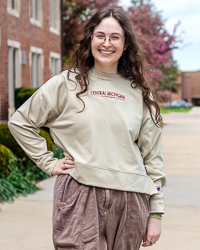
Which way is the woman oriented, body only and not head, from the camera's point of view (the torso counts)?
toward the camera

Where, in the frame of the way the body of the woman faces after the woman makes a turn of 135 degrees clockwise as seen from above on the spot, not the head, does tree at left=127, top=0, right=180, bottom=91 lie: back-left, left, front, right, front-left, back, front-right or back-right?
front-right

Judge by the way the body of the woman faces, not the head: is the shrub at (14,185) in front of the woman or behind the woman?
behind

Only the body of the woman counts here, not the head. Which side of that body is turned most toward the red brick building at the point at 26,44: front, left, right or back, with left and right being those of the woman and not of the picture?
back

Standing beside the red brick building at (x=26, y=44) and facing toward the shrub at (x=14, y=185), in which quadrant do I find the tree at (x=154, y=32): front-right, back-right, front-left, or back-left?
back-left
